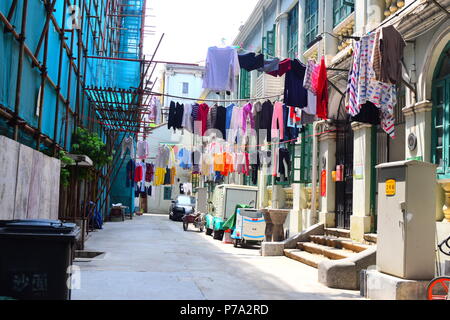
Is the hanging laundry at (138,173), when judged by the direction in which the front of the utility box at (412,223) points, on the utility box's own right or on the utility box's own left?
on the utility box's own right

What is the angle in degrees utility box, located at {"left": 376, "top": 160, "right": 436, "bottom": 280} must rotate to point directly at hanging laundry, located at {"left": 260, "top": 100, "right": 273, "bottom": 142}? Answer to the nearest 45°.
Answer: approximately 90° to its right

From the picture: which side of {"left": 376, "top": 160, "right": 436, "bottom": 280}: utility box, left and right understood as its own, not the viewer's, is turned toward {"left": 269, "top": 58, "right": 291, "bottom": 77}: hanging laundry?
right

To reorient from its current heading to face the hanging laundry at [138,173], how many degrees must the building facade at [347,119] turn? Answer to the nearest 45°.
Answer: approximately 90° to its right

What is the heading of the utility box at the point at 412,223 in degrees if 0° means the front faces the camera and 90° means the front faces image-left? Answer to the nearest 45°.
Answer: approximately 45°

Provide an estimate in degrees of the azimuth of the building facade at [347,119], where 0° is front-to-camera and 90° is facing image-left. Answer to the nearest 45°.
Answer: approximately 45°

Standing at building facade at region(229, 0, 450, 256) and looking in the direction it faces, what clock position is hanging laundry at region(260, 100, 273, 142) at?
The hanging laundry is roughly at 3 o'clock from the building facade.

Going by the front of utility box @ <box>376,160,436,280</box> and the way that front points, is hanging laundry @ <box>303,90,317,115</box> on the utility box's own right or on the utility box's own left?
on the utility box's own right

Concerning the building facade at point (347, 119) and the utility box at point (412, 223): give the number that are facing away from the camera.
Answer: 0

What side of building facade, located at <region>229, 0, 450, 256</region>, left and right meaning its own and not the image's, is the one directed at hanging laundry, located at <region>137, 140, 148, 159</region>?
right

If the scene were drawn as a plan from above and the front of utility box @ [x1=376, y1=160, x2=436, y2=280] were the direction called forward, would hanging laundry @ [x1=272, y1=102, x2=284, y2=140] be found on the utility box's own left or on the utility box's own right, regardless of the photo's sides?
on the utility box's own right
